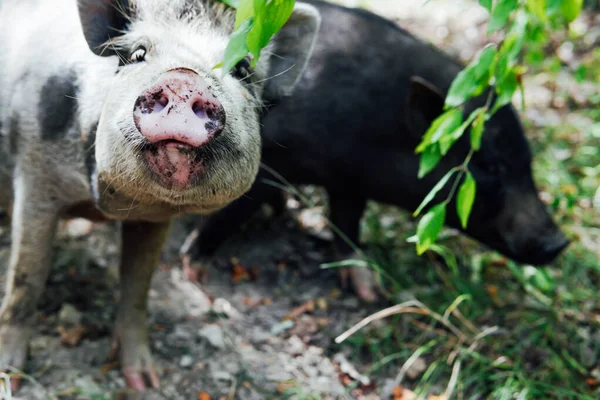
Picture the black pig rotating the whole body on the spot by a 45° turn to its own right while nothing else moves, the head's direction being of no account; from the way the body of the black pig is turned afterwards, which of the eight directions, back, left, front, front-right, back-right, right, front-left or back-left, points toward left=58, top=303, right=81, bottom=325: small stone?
right

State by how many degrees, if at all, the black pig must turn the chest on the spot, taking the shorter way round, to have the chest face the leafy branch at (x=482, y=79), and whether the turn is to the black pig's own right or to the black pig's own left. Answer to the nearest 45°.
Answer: approximately 90° to the black pig's own right

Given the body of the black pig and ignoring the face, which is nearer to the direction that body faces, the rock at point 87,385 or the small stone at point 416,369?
the small stone

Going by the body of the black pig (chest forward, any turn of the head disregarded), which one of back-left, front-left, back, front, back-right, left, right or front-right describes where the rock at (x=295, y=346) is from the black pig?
right

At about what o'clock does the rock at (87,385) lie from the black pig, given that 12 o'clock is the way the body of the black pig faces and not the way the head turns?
The rock is roughly at 4 o'clock from the black pig.

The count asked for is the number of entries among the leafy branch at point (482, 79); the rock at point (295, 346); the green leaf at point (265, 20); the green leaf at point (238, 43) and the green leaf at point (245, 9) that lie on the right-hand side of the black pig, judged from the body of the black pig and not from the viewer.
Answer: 5

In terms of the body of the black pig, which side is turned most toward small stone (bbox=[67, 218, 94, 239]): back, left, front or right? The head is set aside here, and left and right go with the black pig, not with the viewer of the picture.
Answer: back

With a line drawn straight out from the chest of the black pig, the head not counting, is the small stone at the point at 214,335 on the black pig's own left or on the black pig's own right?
on the black pig's own right

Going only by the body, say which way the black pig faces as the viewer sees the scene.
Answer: to the viewer's right

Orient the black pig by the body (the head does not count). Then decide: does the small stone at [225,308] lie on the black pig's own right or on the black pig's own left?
on the black pig's own right

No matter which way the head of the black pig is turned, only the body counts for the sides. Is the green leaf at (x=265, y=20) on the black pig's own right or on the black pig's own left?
on the black pig's own right

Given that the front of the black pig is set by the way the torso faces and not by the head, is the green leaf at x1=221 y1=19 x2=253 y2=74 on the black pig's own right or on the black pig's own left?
on the black pig's own right

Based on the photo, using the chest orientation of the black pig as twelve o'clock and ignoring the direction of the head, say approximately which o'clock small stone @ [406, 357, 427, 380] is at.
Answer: The small stone is roughly at 2 o'clock from the black pig.
